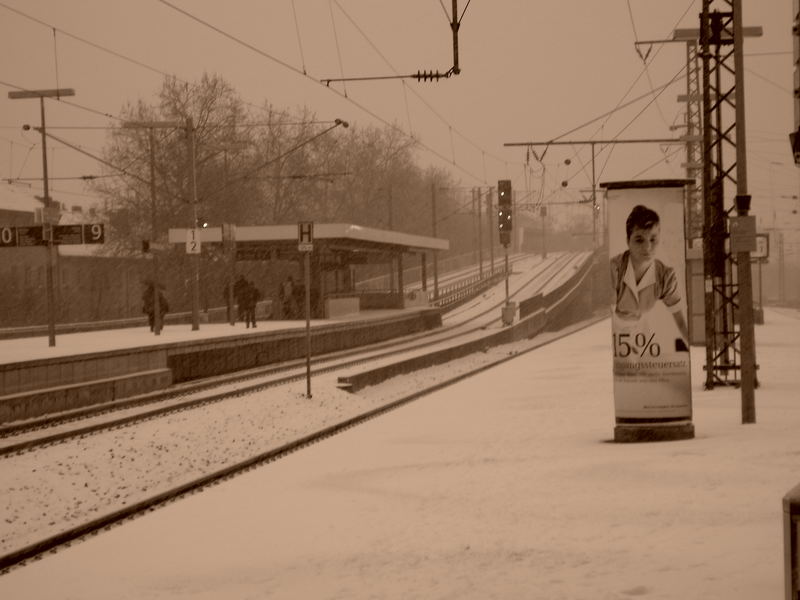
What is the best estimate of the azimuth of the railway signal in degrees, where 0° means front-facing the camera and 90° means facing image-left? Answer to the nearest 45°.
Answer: approximately 0°

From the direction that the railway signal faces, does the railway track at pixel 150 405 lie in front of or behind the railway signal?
in front

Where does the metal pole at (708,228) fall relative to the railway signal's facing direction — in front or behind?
in front

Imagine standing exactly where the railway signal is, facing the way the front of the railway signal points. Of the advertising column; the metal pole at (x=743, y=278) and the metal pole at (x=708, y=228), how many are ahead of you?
3

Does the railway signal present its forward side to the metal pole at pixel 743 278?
yes

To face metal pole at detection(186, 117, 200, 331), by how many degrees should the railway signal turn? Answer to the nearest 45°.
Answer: approximately 45° to its right

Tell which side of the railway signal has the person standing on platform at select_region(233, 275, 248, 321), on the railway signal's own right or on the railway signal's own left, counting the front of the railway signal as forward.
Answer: on the railway signal's own right

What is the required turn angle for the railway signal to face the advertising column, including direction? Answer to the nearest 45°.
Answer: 0° — it already faces it

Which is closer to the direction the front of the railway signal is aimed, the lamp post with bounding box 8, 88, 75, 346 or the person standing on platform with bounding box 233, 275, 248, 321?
the lamp post

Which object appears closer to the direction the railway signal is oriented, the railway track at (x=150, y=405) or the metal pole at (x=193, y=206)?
the railway track
